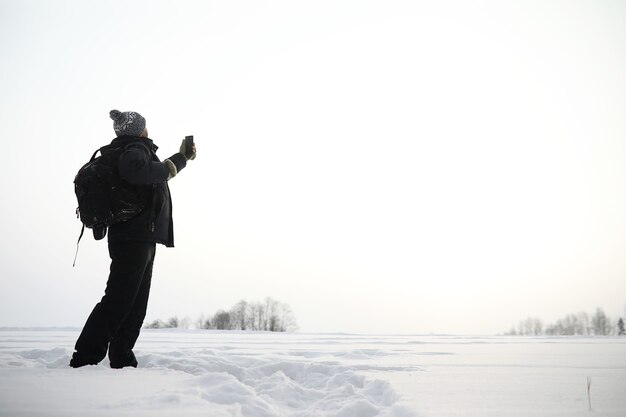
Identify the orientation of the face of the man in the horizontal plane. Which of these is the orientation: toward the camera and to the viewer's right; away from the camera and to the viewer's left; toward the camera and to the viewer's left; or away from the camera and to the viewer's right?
away from the camera and to the viewer's right

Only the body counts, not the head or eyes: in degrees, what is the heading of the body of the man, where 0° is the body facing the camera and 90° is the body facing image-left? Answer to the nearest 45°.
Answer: approximately 270°
